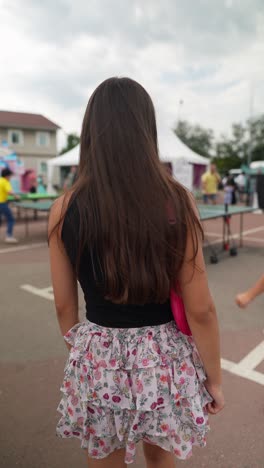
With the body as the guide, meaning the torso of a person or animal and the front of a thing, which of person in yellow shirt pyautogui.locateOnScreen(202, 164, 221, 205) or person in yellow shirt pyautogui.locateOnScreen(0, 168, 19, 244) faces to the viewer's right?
person in yellow shirt pyautogui.locateOnScreen(0, 168, 19, 244)

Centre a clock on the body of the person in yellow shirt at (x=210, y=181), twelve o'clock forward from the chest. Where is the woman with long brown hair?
The woman with long brown hair is roughly at 12 o'clock from the person in yellow shirt.

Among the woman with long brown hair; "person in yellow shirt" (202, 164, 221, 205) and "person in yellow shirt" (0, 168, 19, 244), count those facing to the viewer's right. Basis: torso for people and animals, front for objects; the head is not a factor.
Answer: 1

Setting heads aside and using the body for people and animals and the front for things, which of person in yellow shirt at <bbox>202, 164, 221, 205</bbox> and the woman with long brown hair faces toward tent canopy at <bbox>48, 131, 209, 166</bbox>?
the woman with long brown hair

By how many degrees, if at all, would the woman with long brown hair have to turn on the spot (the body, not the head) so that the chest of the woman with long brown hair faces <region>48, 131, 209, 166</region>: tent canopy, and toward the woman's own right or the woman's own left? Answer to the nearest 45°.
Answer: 0° — they already face it

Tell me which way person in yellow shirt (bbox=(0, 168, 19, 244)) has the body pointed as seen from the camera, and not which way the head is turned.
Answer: to the viewer's right

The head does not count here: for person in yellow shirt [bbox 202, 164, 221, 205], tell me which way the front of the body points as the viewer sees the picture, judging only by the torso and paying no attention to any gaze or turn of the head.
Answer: toward the camera

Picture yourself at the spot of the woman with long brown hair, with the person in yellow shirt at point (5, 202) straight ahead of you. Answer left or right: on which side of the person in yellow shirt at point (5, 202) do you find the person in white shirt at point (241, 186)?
right

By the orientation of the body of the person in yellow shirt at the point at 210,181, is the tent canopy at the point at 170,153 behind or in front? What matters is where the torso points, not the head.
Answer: behind

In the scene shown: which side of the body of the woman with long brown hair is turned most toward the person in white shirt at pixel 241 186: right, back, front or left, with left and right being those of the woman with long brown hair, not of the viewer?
front

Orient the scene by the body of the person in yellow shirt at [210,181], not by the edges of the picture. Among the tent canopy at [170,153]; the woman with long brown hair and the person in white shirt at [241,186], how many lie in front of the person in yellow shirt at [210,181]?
1

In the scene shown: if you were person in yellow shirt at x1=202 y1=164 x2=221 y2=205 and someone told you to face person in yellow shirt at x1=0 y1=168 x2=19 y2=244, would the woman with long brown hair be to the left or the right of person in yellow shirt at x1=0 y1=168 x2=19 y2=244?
left

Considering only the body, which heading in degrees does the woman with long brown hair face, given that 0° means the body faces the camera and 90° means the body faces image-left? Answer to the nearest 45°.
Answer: approximately 180°

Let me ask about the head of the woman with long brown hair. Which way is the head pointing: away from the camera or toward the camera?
away from the camera

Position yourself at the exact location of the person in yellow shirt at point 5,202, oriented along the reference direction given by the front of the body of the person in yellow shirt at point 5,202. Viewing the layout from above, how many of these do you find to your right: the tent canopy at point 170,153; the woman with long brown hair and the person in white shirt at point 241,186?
1

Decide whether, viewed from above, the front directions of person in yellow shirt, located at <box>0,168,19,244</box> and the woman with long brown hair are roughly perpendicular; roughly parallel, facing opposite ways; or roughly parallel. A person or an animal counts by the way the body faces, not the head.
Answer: roughly perpendicular

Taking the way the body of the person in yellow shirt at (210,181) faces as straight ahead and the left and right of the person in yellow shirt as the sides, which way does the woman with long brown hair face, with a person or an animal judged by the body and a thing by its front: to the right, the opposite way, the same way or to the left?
the opposite way
